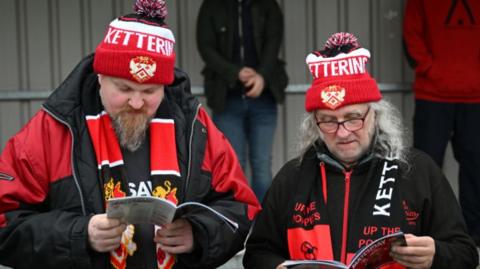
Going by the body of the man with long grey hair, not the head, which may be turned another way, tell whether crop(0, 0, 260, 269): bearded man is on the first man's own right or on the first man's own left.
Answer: on the first man's own right

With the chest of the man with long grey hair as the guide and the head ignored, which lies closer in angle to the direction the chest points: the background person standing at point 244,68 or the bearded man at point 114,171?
the bearded man

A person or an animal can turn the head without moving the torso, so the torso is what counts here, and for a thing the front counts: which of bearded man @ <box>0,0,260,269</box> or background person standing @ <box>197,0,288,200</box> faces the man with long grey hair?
the background person standing

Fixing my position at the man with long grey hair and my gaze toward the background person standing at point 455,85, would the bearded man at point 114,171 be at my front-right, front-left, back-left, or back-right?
back-left

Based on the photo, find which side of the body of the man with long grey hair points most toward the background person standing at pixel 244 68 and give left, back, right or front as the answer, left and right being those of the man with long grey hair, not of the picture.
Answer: back

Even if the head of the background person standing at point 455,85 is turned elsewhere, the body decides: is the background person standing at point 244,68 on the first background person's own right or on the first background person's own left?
on the first background person's own right

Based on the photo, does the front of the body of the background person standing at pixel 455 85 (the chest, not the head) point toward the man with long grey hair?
yes

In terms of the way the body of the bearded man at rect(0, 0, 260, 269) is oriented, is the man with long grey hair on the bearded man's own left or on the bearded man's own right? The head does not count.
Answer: on the bearded man's own left

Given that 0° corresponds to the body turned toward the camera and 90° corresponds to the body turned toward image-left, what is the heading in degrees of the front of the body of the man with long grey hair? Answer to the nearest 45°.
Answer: approximately 0°

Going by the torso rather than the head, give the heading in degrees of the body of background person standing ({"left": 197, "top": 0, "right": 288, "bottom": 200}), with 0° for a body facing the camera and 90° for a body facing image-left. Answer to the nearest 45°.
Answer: approximately 0°

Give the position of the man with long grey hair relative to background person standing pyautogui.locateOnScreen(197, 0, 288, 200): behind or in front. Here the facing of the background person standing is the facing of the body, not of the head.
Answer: in front

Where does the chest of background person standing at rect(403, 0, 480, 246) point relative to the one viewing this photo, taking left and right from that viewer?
facing the viewer

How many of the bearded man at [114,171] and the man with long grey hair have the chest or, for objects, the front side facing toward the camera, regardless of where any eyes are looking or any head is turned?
2
